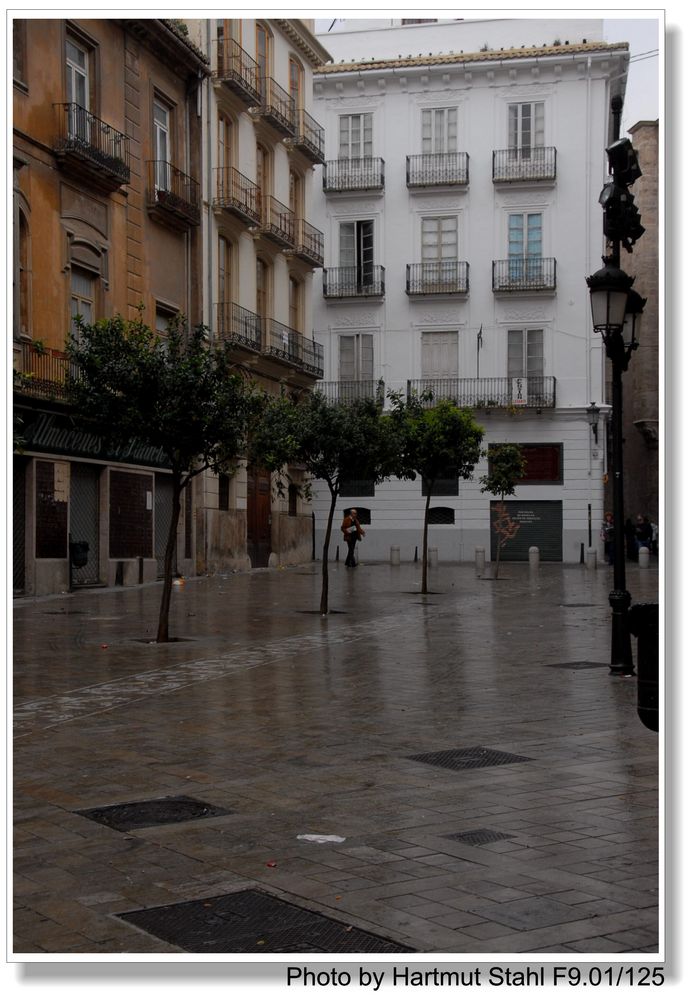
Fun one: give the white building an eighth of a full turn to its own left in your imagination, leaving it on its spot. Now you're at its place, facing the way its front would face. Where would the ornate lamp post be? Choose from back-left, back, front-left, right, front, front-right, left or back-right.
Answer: front-right

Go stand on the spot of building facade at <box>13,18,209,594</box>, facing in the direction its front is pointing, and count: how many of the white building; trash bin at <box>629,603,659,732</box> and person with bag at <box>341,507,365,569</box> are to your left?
2

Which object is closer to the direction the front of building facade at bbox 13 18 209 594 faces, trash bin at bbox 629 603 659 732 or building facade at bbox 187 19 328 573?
the trash bin

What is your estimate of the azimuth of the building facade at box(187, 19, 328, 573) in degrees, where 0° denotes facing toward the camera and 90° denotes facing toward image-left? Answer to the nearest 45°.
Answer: approximately 315°

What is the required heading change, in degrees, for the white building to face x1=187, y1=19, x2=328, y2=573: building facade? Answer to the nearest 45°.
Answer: approximately 45° to its right

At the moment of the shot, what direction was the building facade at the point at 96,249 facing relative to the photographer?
facing the viewer and to the right of the viewer

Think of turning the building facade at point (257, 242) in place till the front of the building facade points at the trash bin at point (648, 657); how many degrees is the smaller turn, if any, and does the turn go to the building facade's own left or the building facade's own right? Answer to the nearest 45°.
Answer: approximately 45° to the building facade's own right

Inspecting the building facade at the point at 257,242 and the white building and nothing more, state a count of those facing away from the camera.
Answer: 0

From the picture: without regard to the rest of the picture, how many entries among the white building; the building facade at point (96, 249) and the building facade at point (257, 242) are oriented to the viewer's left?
0

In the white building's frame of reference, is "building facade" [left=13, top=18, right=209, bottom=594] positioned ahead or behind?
ahead

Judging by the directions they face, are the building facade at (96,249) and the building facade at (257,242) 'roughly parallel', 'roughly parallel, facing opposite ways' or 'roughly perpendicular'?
roughly parallel

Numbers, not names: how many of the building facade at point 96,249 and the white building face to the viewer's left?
0

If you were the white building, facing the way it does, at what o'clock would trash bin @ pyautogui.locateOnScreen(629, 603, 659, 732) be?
The trash bin is roughly at 12 o'clock from the white building.

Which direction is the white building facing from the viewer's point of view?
toward the camera
